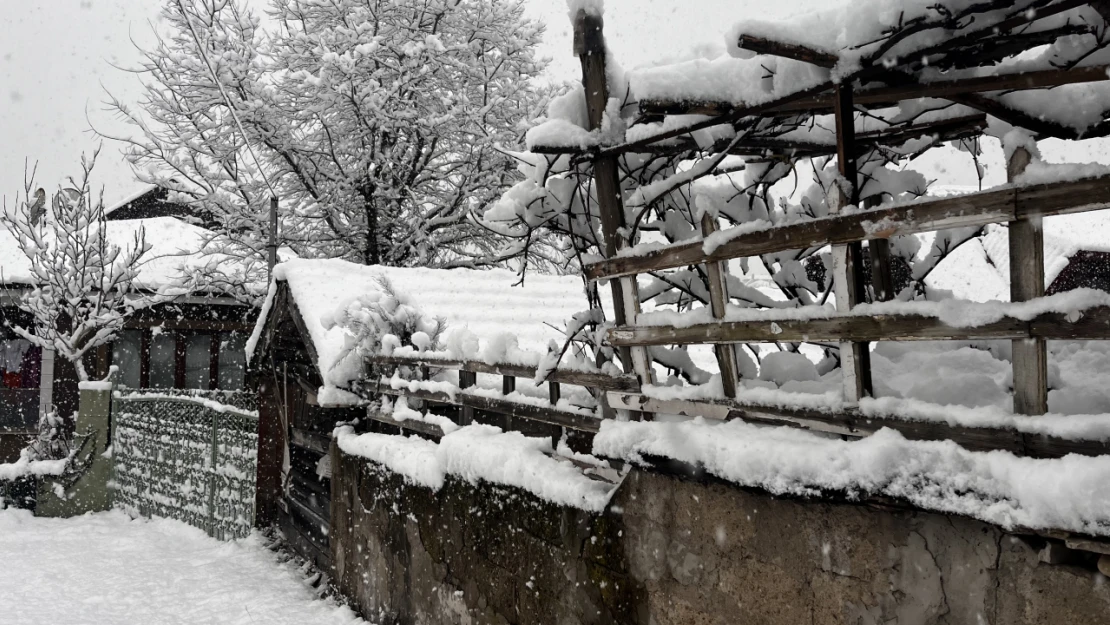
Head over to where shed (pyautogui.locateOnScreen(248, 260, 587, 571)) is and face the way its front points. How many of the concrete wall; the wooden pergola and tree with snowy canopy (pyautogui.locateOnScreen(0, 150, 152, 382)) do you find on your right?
1
